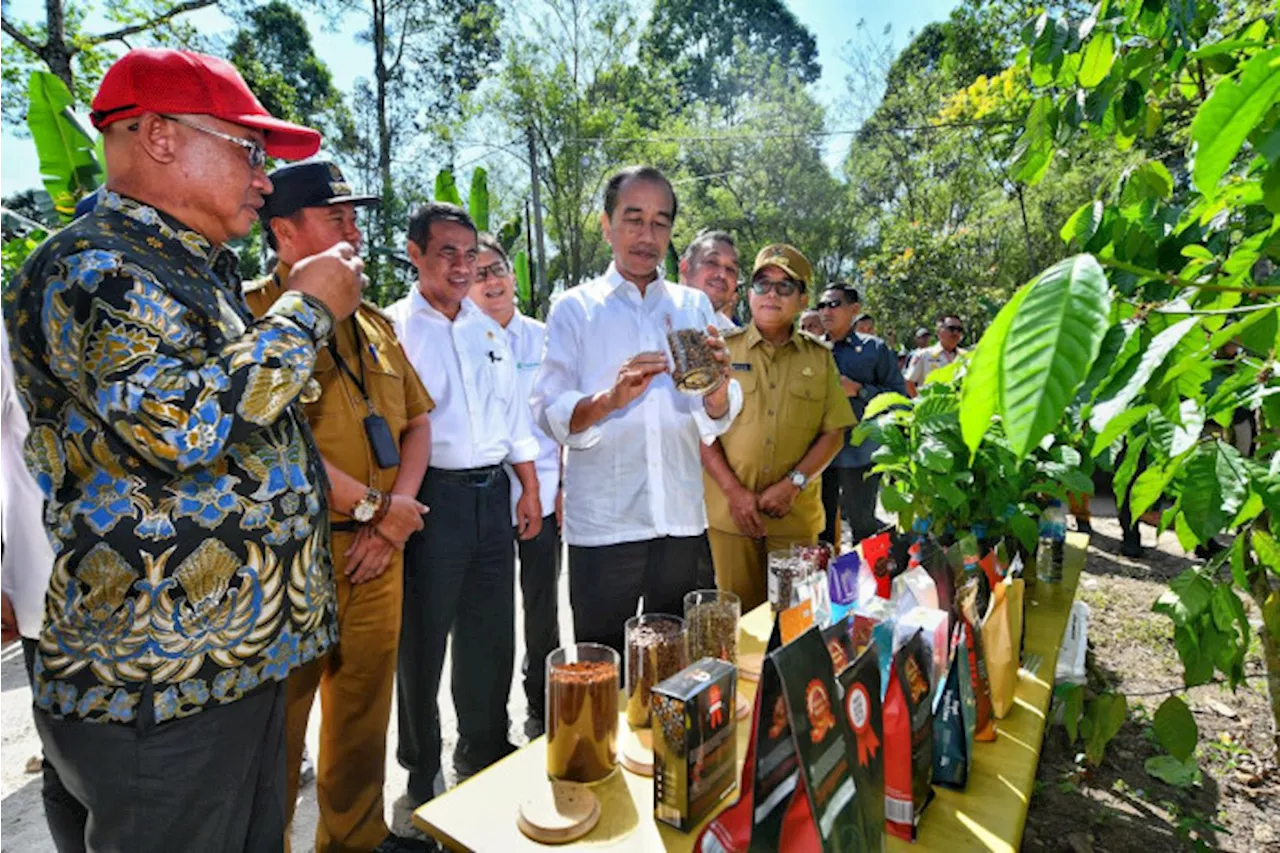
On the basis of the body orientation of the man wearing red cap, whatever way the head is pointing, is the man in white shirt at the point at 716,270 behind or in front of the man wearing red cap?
in front

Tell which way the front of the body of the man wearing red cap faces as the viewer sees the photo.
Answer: to the viewer's right

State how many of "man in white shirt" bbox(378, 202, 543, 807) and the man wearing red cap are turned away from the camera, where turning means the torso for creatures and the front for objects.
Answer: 0

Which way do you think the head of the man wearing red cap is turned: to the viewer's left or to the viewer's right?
to the viewer's right

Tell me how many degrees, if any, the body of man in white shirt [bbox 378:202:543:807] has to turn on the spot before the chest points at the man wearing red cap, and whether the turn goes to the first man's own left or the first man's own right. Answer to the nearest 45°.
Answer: approximately 45° to the first man's own right

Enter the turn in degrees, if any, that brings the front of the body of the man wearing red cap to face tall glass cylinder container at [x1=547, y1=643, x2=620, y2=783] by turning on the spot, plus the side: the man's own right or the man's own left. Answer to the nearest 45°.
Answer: approximately 45° to the man's own right

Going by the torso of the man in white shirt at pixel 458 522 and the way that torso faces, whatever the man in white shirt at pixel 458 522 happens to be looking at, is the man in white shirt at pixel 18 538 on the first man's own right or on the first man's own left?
on the first man's own right

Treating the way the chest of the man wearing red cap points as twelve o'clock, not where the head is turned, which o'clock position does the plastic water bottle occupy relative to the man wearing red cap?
The plastic water bottle is roughly at 12 o'clock from the man wearing red cap.

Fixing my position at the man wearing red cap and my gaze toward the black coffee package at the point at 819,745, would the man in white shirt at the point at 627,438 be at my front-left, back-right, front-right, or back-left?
front-left

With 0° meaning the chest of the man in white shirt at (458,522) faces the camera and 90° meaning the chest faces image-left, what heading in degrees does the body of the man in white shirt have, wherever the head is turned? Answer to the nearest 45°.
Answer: approximately 315°

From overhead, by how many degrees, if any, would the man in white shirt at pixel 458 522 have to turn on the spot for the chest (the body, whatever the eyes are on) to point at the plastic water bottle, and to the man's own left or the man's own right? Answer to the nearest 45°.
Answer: approximately 45° to the man's own left

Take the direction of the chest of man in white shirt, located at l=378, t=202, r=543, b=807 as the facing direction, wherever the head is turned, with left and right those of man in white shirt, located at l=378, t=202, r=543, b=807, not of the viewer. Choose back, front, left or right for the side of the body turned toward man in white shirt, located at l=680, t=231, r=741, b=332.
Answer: left

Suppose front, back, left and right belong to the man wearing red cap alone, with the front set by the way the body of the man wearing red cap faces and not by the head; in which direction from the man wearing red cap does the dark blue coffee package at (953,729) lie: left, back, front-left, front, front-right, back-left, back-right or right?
front-right

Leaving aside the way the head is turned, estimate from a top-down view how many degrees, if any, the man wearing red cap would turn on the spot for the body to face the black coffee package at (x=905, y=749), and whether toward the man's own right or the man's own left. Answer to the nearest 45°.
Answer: approximately 45° to the man's own right
